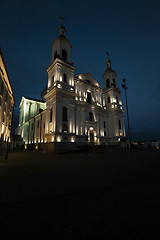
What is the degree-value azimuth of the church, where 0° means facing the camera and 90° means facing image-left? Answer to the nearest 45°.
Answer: approximately 315°
